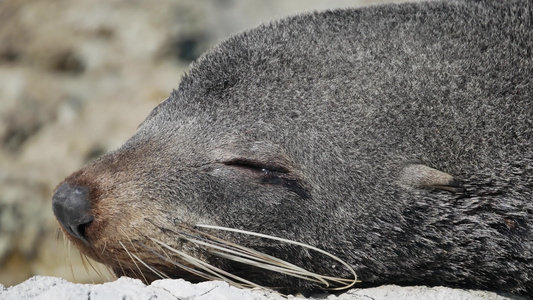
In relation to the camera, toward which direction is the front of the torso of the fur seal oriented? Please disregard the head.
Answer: to the viewer's left
